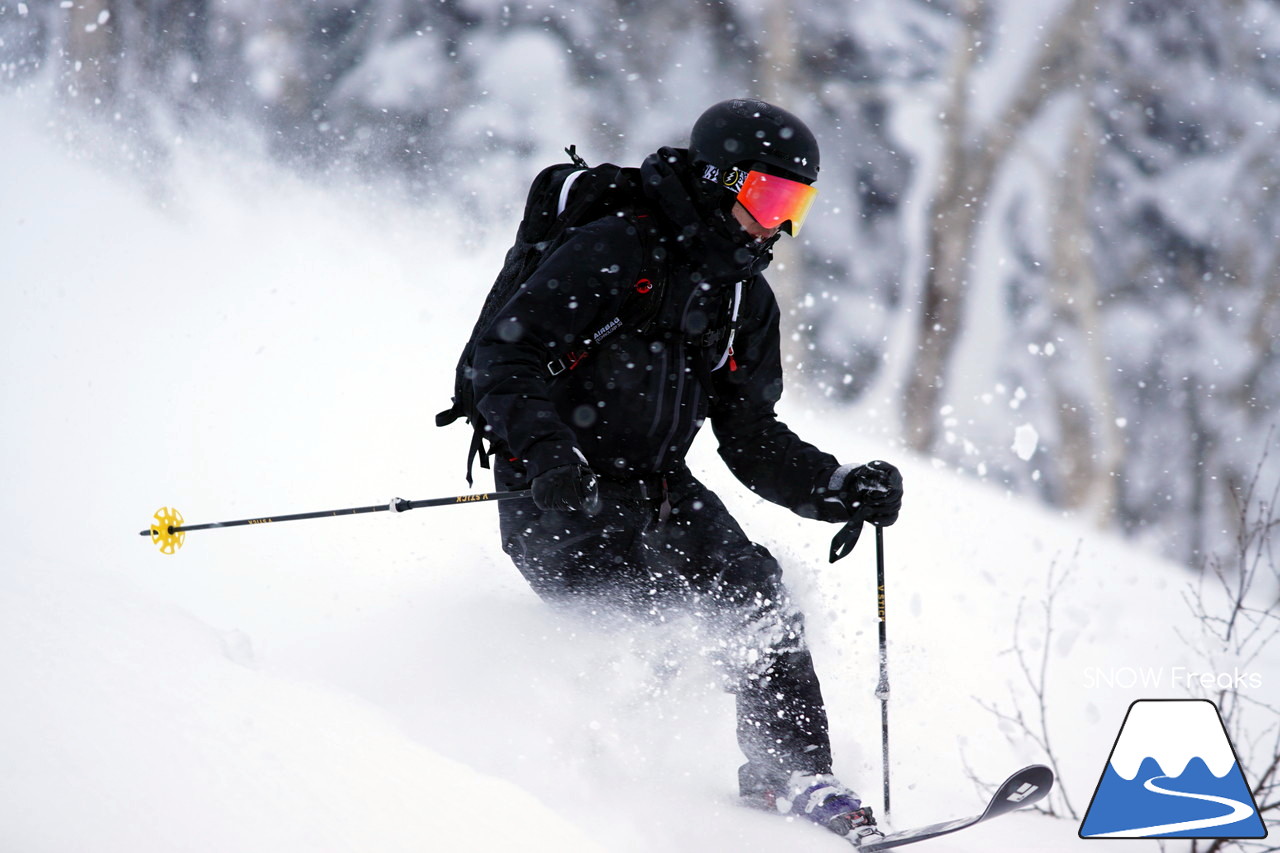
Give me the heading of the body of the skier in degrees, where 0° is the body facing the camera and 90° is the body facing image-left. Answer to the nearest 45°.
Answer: approximately 315°

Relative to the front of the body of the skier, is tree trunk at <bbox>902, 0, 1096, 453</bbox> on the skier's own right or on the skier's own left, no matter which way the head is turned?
on the skier's own left
